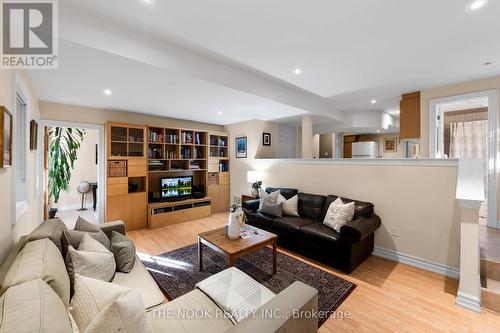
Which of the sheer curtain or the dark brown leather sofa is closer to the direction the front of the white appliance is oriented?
the dark brown leather sofa

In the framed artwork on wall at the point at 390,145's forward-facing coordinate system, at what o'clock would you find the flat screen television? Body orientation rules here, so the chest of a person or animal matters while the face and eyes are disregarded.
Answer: The flat screen television is roughly at 1 o'clock from the framed artwork on wall.

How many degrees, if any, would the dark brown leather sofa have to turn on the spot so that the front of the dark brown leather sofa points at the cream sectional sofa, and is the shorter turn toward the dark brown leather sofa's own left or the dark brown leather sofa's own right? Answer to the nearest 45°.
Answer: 0° — it already faces it

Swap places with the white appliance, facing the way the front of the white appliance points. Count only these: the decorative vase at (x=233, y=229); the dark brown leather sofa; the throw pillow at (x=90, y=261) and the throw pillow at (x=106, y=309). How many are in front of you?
4

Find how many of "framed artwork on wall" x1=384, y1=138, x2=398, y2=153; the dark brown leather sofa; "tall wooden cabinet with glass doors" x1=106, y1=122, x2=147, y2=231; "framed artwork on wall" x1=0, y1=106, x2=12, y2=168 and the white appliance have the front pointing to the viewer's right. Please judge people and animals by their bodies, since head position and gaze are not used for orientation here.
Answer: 1

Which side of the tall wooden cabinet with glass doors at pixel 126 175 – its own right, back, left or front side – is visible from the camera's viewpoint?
front

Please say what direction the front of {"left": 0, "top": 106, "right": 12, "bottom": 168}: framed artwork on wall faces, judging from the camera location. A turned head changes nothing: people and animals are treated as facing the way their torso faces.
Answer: facing to the right of the viewer

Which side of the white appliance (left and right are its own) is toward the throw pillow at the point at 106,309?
front

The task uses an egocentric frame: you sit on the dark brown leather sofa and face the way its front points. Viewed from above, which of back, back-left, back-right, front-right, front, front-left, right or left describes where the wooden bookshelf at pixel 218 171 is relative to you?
right

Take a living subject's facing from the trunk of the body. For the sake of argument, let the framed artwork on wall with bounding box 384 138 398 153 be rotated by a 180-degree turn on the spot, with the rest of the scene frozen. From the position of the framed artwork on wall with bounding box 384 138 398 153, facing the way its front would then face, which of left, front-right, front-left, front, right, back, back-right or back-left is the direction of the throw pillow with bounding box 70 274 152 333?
back

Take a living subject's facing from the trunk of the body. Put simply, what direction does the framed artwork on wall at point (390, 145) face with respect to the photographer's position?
facing the viewer

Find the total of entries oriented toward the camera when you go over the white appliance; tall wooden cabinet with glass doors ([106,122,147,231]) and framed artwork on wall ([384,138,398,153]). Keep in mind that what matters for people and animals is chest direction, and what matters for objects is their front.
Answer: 3

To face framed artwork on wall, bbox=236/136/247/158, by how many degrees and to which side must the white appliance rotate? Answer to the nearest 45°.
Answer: approximately 45° to its right

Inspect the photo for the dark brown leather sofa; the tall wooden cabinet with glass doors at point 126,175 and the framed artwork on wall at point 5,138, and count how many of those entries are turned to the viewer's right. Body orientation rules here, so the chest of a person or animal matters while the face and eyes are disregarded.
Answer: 1

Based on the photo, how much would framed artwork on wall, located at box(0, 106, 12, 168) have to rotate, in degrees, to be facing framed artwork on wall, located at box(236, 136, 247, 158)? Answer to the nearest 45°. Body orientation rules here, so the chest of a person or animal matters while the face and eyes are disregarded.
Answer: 0° — it already faces it
